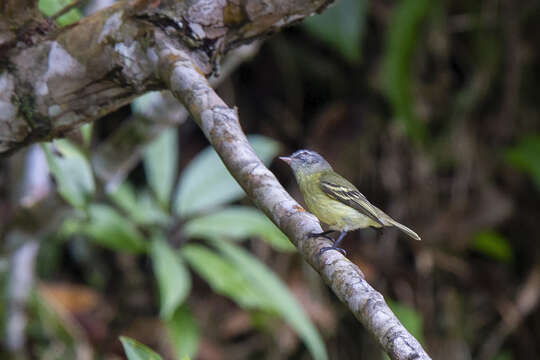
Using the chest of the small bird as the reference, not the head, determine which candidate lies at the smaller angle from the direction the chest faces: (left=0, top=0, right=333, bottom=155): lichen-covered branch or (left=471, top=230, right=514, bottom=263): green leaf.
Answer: the lichen-covered branch

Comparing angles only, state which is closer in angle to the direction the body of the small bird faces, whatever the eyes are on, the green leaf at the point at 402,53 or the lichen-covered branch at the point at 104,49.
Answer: the lichen-covered branch

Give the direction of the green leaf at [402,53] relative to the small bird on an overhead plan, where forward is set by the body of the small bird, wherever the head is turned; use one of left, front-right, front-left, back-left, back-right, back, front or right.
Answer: right

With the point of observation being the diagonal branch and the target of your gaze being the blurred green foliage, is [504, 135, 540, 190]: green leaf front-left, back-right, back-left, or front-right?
front-right

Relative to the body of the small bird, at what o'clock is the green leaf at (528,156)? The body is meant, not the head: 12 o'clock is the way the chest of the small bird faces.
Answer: The green leaf is roughly at 4 o'clock from the small bird.

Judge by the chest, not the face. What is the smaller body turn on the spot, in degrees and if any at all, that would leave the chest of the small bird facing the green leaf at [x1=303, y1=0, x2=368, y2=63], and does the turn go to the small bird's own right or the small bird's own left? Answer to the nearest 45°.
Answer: approximately 90° to the small bird's own right

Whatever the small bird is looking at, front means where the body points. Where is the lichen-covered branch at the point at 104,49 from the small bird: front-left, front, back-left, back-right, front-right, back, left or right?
front-left

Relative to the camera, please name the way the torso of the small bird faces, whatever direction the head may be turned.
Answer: to the viewer's left

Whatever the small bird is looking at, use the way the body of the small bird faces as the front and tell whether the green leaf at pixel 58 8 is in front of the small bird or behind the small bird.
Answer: in front
